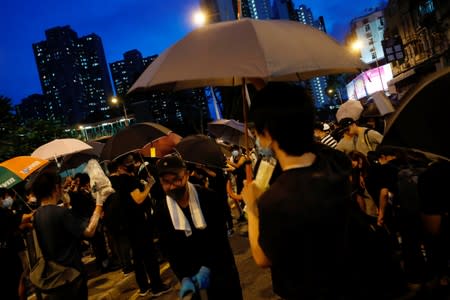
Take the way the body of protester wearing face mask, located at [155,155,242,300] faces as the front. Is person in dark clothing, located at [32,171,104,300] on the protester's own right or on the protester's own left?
on the protester's own right

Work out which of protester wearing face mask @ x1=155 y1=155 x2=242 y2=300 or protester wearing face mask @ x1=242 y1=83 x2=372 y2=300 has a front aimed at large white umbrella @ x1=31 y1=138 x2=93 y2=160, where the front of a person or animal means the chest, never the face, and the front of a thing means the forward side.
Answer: protester wearing face mask @ x1=242 y1=83 x2=372 y2=300

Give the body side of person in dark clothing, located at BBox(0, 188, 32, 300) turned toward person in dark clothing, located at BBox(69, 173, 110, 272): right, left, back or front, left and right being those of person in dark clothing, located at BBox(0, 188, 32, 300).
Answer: left

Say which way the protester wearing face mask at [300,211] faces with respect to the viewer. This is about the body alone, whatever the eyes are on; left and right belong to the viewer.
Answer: facing away from the viewer and to the left of the viewer

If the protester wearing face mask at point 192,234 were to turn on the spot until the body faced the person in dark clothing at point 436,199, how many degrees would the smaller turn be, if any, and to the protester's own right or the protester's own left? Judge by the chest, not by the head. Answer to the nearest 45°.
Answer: approximately 90° to the protester's own left

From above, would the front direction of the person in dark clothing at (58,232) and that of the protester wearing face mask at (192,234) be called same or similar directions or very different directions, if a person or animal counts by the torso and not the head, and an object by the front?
very different directions
